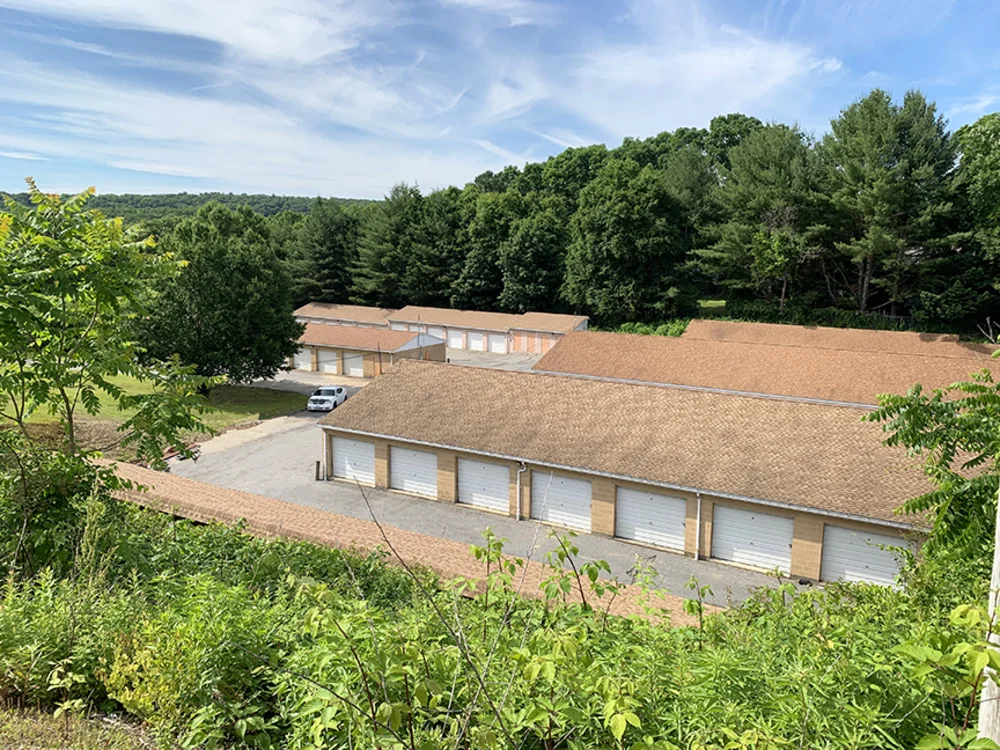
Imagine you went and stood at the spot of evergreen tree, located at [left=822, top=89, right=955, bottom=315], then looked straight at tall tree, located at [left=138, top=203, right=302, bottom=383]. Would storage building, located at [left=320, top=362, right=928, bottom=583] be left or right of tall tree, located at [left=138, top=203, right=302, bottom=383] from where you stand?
left

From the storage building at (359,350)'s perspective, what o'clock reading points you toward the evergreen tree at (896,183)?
The evergreen tree is roughly at 8 o'clock from the storage building.

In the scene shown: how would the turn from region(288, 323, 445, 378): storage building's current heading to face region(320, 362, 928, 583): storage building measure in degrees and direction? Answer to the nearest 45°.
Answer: approximately 45° to its left

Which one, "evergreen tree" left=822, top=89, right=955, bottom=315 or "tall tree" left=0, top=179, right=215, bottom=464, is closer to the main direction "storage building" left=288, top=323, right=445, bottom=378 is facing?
the tall tree

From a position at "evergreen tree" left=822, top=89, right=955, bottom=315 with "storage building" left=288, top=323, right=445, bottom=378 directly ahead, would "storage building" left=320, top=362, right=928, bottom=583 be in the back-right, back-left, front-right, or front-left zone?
front-left

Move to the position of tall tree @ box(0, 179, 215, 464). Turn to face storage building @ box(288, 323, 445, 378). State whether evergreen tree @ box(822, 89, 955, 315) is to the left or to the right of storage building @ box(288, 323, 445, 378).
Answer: right

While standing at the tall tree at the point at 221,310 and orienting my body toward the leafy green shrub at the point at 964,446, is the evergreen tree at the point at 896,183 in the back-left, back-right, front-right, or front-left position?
front-left

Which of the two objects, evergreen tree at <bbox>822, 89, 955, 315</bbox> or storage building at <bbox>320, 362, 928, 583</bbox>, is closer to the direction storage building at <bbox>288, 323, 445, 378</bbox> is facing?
the storage building

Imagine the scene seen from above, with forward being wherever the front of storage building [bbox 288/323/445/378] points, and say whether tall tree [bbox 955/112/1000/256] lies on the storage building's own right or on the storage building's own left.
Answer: on the storage building's own left

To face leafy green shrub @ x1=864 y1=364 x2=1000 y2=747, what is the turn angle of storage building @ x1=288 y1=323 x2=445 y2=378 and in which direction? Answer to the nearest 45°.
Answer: approximately 45° to its left

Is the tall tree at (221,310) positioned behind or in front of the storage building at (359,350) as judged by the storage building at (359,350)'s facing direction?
in front
